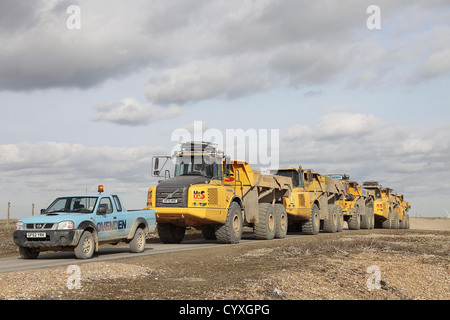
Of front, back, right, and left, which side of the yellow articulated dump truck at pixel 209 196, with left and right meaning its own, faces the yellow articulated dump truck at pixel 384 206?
back

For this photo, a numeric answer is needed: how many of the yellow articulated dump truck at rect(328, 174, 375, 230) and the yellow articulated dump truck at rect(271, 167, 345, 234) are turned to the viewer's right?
0

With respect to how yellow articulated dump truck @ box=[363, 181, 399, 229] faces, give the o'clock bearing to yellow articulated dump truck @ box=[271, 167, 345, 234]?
yellow articulated dump truck @ box=[271, 167, 345, 234] is roughly at 11 o'clock from yellow articulated dump truck @ box=[363, 181, 399, 229].

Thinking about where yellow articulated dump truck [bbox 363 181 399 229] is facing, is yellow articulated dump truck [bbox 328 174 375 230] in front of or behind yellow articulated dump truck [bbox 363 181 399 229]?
in front

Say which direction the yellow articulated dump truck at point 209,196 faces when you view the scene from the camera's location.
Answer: facing the viewer and to the left of the viewer

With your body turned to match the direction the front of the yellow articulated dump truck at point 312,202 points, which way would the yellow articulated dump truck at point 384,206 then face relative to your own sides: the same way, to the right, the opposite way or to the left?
the same way

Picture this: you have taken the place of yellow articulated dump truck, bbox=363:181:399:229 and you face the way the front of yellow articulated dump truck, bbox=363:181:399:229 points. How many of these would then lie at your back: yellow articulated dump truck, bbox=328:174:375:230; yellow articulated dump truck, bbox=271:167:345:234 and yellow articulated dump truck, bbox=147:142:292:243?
0

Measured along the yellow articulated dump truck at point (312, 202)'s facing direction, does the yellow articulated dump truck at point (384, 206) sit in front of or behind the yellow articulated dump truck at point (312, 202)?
behind

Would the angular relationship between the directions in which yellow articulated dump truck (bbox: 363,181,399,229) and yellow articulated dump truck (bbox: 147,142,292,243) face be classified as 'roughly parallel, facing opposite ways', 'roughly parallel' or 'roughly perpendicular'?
roughly parallel

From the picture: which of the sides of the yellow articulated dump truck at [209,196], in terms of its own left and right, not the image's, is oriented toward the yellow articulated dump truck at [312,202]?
back

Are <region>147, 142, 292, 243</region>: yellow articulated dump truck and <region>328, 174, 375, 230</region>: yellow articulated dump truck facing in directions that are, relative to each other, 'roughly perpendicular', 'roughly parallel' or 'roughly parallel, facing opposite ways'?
roughly parallel

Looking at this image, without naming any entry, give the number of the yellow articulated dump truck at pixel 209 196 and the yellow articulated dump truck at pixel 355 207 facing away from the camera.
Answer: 0

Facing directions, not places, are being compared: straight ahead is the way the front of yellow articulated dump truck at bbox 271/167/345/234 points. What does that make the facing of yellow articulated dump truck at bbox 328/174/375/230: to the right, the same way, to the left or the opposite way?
the same way

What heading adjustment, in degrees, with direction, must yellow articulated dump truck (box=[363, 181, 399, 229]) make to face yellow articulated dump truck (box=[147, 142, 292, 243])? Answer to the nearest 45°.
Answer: approximately 45° to its left

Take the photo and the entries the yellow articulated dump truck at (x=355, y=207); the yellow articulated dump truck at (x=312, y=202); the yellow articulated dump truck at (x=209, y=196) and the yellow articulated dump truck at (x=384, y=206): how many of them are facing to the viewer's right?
0

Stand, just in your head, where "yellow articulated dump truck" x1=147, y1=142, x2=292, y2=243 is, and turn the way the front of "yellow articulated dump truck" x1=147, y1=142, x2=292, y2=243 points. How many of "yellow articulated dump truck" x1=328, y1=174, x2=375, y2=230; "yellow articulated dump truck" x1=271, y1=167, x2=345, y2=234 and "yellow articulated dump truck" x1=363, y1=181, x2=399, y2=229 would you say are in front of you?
0
